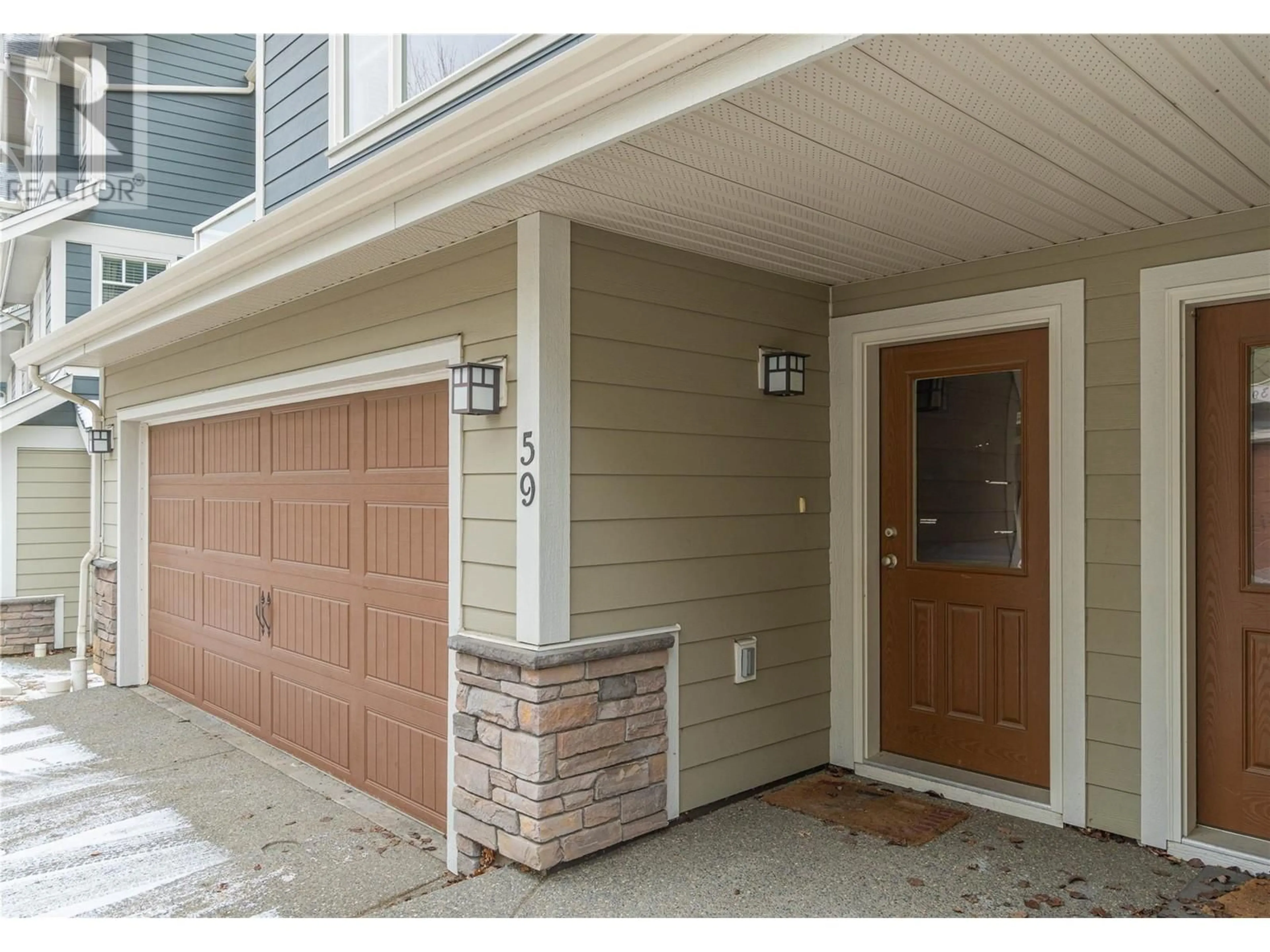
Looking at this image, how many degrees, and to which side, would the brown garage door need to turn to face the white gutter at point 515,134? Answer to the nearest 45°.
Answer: approximately 45° to its left

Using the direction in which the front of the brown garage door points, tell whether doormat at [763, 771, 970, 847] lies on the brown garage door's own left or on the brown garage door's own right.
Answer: on the brown garage door's own left

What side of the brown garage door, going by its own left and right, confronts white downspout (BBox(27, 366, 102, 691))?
right

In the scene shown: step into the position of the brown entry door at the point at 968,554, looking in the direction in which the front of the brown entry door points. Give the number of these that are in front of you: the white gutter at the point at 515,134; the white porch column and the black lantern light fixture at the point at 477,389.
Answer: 3

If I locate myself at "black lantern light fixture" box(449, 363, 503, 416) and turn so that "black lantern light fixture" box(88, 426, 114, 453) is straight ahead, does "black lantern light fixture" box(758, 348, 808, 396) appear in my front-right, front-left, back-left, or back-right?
back-right

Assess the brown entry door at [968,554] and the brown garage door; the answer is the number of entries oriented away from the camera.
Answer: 0

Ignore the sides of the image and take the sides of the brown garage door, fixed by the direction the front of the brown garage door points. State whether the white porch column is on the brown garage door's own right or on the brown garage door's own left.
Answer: on the brown garage door's own left

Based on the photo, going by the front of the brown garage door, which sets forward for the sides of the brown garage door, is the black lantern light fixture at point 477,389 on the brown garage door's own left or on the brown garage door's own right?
on the brown garage door's own left

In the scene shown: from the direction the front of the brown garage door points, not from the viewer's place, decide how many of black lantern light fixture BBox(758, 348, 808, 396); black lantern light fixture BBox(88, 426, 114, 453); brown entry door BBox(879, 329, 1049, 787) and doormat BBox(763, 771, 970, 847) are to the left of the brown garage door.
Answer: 3

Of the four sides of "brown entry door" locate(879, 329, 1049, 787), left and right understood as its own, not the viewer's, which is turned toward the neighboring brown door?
left

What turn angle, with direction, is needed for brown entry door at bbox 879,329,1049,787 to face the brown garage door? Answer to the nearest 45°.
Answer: approximately 45° to its right

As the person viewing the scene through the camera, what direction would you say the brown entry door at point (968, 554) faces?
facing the viewer and to the left of the viewer

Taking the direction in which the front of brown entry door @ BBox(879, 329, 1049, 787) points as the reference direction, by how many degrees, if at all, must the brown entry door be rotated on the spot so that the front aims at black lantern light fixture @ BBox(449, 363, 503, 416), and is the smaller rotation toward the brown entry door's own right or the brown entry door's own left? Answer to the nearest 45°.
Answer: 0° — it already faces it

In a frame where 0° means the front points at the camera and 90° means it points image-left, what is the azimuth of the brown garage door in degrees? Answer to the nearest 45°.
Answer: approximately 45°
